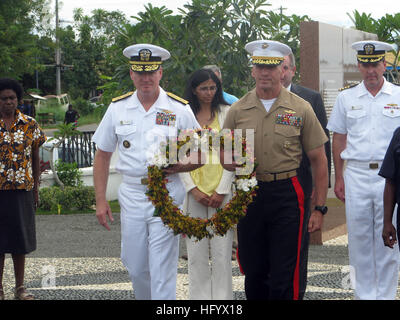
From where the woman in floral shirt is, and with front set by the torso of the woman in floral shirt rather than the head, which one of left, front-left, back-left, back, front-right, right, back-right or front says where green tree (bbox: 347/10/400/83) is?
back-left

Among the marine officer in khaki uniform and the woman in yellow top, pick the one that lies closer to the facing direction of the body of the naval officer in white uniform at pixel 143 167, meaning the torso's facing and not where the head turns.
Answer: the marine officer in khaki uniform

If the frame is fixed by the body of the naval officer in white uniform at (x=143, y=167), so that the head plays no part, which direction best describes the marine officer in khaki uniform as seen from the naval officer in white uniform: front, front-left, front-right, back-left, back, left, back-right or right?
left

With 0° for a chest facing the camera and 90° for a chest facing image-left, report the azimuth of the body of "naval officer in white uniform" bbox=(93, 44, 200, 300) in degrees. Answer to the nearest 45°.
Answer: approximately 0°

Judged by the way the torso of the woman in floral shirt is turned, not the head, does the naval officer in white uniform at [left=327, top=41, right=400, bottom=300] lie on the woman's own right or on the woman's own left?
on the woman's own left

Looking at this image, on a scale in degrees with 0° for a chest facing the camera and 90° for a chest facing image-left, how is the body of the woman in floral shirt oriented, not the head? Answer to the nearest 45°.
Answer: approximately 0°
